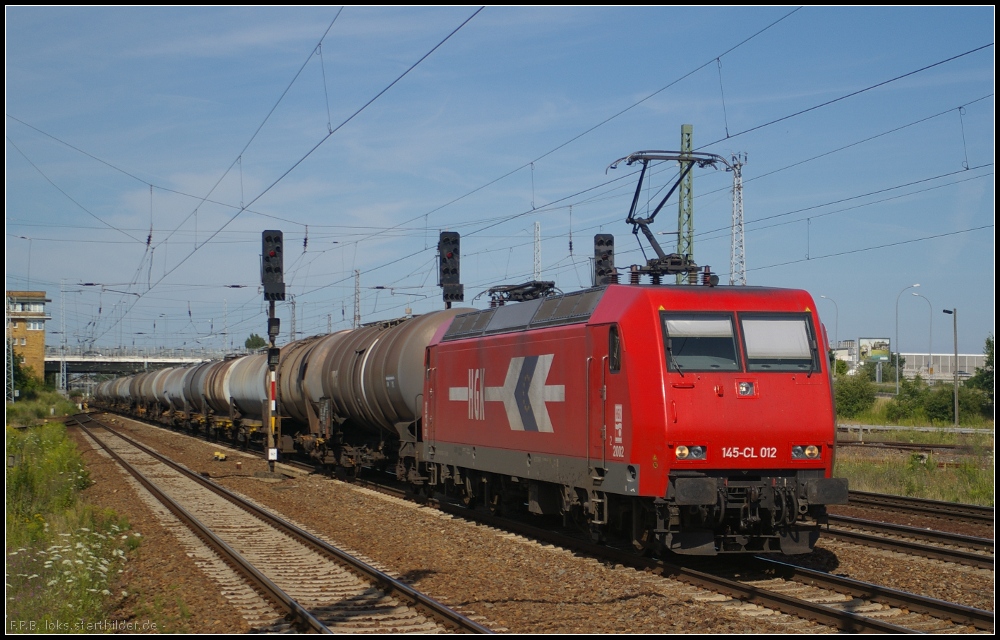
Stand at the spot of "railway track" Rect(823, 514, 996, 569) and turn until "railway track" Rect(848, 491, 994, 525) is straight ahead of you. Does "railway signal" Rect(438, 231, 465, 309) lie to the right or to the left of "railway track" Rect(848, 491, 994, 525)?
left

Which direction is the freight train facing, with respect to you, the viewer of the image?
facing the viewer and to the right of the viewer

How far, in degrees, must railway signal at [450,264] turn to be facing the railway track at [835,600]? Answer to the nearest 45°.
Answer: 0° — it already faces it

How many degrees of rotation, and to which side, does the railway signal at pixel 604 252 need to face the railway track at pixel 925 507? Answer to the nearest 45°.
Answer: approximately 45° to its left

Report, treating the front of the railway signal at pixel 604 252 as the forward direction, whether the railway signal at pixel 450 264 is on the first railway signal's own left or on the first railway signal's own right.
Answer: on the first railway signal's own right

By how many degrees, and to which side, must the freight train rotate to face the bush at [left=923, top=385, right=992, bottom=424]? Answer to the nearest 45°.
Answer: approximately 90° to its left

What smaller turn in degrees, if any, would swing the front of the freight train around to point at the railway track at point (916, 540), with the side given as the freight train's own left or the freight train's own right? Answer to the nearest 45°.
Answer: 0° — it already faces it

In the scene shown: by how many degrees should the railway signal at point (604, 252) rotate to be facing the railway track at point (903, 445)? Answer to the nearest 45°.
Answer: approximately 135° to its left

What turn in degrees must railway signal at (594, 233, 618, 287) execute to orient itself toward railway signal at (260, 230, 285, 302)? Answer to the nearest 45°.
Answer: approximately 90° to its right
